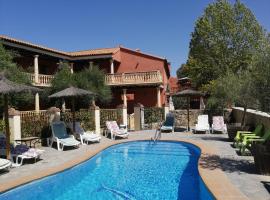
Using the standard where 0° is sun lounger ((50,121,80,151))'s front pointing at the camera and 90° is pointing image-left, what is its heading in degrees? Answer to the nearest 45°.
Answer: approximately 315°

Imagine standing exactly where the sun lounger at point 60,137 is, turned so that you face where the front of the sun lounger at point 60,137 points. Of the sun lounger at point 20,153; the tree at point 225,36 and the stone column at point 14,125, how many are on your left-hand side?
1

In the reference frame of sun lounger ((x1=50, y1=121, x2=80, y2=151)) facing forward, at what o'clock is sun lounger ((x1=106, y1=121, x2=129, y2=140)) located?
sun lounger ((x1=106, y1=121, x2=129, y2=140)) is roughly at 9 o'clock from sun lounger ((x1=50, y1=121, x2=80, y2=151)).

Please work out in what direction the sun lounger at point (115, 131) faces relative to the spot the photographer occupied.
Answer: facing the viewer and to the right of the viewer

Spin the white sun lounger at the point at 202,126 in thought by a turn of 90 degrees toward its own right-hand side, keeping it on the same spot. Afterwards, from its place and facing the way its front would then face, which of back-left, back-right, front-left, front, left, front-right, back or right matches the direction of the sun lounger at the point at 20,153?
front-left

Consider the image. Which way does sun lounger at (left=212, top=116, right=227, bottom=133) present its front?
toward the camera

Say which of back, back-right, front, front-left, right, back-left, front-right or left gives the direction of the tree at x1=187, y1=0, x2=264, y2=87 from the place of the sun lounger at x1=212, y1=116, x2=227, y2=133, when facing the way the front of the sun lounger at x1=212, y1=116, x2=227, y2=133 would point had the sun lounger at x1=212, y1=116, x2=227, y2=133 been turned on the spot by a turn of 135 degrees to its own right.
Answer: front-right

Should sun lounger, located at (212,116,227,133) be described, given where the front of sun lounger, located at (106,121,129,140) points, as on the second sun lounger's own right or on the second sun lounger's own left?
on the second sun lounger's own left

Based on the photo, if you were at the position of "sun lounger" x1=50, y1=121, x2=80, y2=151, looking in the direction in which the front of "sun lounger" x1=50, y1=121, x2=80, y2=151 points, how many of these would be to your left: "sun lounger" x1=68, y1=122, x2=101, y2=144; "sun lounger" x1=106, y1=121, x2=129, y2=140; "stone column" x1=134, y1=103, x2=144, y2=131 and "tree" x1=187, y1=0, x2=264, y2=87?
4

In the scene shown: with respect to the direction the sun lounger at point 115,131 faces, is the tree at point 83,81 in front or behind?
behind

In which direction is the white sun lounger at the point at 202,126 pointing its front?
toward the camera

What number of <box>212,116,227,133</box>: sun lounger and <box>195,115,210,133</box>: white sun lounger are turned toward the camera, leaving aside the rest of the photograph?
2

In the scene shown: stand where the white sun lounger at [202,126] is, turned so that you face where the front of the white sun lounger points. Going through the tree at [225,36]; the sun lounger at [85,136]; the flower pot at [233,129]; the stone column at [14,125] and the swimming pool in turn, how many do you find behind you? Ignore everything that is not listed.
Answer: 1

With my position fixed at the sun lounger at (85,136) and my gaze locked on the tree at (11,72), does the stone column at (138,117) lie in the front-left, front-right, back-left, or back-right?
back-right

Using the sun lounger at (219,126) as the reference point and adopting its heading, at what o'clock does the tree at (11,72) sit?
The tree is roughly at 2 o'clock from the sun lounger.

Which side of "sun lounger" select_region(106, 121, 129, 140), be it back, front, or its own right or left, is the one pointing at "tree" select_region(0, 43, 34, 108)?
back
